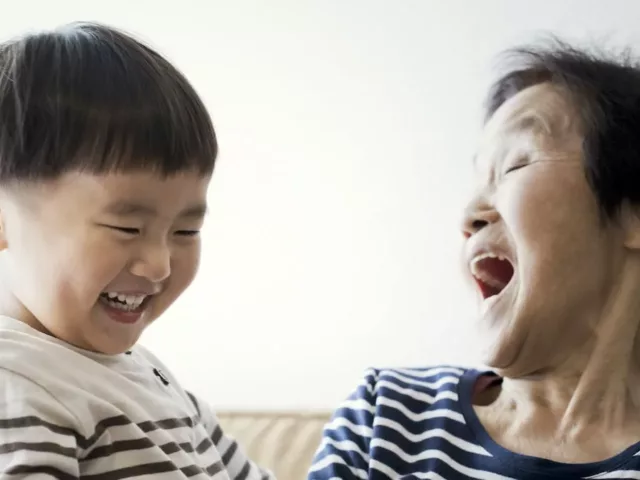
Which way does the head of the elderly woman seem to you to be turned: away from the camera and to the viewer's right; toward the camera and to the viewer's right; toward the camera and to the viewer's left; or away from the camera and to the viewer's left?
toward the camera and to the viewer's left

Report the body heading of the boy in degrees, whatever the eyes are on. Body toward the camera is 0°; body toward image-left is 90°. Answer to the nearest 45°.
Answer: approximately 315°

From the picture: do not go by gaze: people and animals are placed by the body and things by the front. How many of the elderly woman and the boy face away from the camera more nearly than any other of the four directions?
0

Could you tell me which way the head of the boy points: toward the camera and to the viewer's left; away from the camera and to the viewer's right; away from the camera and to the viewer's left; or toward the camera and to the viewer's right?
toward the camera and to the viewer's right

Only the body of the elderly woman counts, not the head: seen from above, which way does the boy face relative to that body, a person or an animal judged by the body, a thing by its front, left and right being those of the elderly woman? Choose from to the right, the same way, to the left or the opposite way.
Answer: to the left
